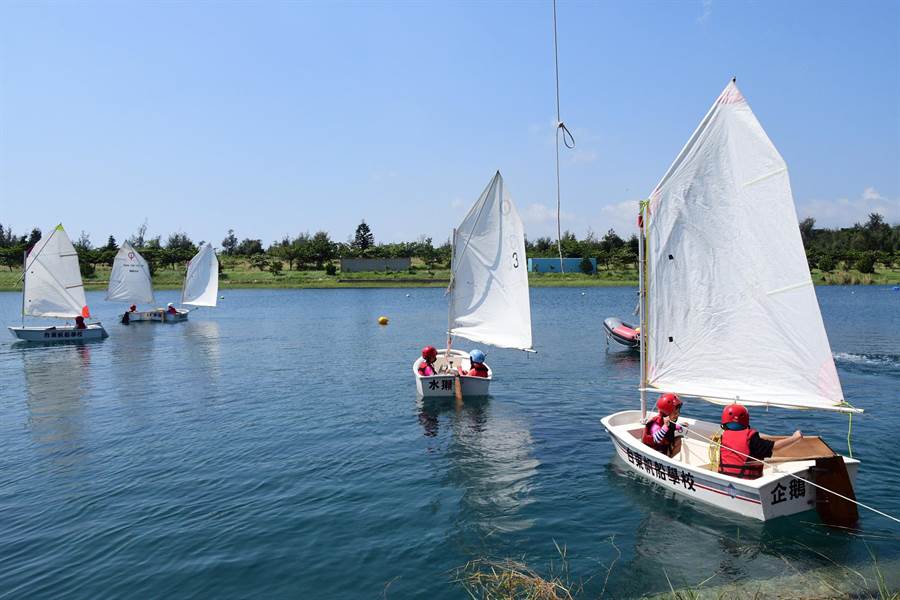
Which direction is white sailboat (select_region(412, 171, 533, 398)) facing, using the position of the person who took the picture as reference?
facing away from the viewer

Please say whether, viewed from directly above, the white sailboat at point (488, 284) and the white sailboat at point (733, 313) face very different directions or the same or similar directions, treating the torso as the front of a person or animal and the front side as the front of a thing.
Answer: same or similar directions

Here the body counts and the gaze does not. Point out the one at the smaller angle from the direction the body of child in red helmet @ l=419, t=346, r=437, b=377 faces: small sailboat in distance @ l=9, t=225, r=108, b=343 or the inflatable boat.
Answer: the inflatable boat

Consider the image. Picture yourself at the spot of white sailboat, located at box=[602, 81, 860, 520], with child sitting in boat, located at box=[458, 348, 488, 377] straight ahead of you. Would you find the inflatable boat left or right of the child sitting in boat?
right

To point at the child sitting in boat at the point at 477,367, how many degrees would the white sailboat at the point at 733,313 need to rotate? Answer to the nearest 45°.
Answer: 0° — it already faces them

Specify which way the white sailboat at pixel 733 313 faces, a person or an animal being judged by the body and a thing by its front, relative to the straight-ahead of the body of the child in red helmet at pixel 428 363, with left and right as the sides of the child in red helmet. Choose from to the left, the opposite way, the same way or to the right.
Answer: to the left

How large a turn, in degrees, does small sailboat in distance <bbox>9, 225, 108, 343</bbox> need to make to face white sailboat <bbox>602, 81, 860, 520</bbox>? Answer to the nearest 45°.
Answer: approximately 90° to its left

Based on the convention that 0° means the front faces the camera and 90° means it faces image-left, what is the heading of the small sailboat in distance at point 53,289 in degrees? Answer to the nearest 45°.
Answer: approximately 90°

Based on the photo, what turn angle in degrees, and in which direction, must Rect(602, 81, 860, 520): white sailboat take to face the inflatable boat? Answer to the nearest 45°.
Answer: approximately 45° to its right

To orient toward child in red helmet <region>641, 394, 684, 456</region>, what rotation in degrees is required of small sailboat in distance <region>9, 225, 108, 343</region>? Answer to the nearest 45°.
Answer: approximately 90° to its left

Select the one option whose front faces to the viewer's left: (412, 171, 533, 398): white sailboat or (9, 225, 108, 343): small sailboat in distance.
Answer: the small sailboat in distance

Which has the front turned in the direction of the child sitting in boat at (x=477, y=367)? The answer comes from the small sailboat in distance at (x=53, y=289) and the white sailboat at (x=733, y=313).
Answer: the white sailboat

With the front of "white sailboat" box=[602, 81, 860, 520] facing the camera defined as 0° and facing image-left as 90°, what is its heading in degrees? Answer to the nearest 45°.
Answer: approximately 135°

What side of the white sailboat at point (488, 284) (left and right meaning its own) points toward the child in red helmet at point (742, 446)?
back
